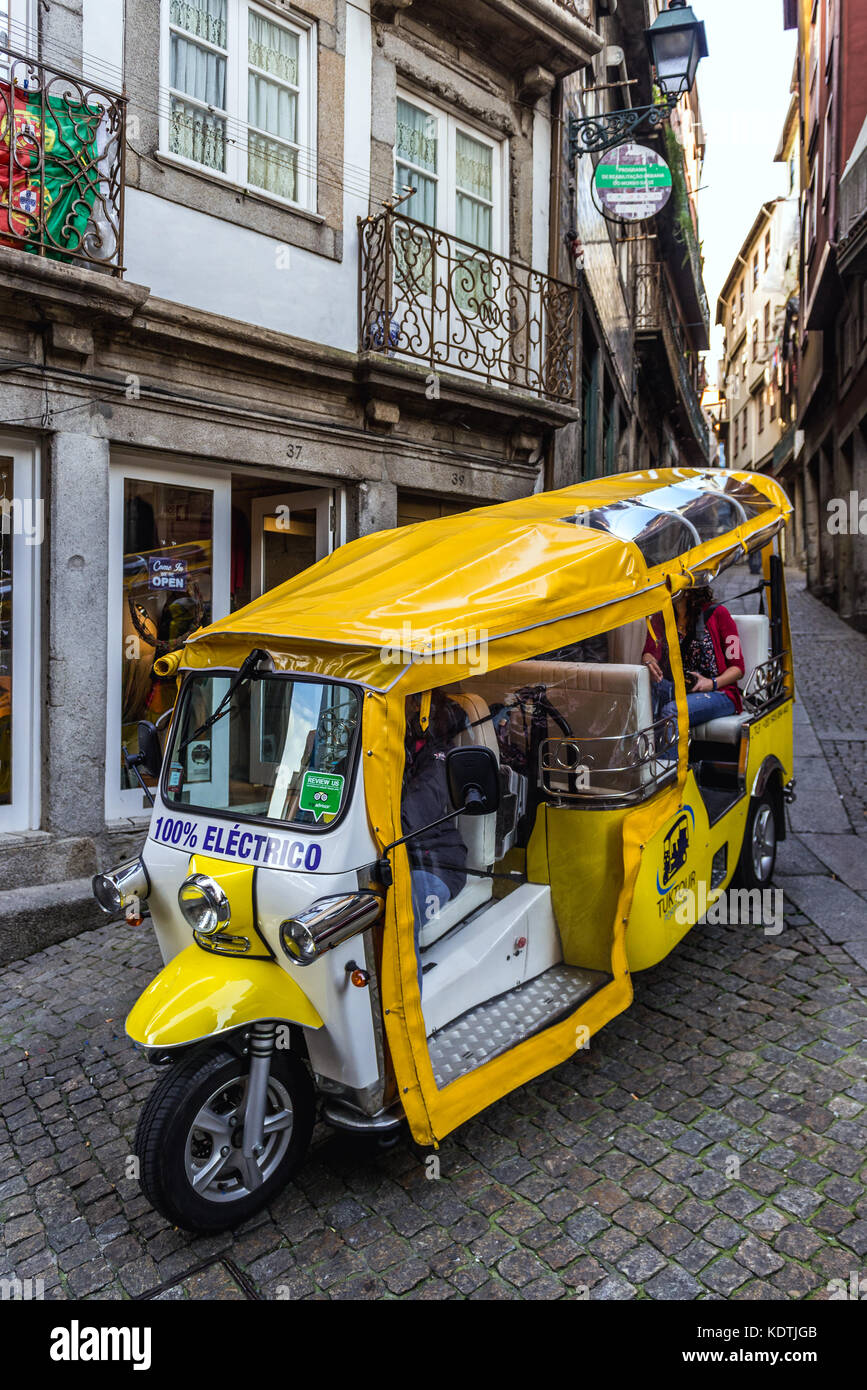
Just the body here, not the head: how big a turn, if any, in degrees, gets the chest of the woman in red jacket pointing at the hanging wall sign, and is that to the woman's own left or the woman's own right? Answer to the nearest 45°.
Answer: approximately 135° to the woman's own right

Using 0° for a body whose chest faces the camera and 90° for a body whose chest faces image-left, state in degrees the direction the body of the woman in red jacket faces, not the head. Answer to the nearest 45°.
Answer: approximately 45°

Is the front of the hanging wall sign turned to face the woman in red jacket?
yes

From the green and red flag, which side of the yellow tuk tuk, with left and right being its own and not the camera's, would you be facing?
right

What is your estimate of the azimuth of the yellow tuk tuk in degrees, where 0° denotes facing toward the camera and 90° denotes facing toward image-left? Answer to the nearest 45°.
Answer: approximately 45°

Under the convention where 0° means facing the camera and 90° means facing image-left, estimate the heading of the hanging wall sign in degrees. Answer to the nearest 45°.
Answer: approximately 0°
